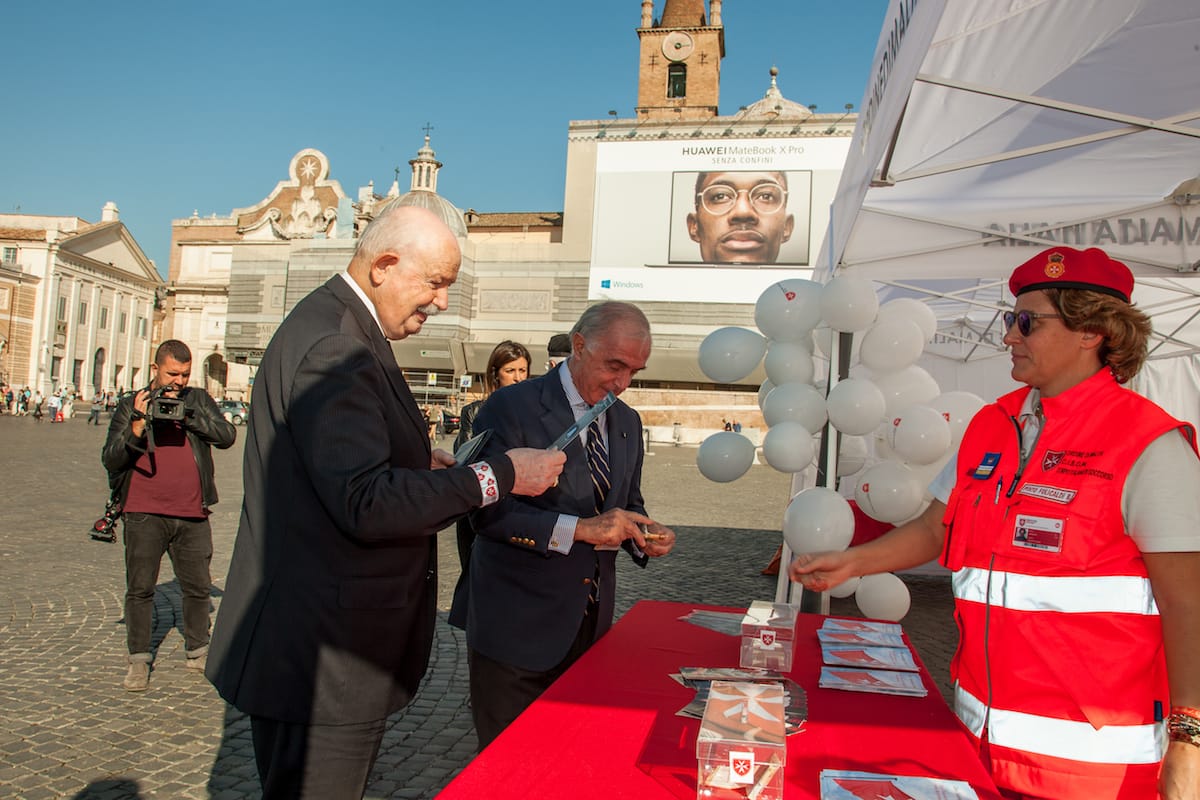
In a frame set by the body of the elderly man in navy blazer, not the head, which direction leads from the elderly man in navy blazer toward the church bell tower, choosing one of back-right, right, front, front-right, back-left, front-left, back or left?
back-left

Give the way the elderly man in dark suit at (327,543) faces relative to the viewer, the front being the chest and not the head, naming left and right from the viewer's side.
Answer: facing to the right of the viewer

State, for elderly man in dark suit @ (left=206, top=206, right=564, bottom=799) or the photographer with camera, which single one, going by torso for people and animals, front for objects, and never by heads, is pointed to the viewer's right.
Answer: the elderly man in dark suit

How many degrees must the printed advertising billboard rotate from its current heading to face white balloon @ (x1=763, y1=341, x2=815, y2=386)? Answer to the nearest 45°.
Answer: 0° — it already faces it

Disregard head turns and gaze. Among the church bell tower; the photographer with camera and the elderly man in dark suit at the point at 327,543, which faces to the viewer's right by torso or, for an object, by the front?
the elderly man in dark suit

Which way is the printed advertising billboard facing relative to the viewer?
toward the camera

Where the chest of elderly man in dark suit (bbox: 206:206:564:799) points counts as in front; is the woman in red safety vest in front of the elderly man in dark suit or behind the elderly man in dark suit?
in front

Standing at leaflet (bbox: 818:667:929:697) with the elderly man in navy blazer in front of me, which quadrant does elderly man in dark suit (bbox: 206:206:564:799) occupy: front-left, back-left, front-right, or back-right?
front-left

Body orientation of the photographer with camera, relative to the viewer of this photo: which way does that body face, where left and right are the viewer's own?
facing the viewer

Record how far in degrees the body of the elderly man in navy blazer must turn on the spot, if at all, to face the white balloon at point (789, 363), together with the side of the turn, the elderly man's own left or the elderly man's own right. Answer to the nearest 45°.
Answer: approximately 90° to the elderly man's own left

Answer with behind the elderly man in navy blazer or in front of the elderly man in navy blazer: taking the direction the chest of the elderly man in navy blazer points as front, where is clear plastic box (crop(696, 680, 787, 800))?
in front

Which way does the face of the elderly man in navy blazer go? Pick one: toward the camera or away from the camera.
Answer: toward the camera

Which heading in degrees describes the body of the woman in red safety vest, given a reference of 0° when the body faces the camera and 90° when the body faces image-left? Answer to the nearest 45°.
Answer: approximately 45°

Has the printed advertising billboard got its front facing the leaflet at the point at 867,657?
yes

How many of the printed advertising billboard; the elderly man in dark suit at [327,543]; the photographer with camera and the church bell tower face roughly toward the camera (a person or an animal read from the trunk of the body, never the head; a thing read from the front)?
3

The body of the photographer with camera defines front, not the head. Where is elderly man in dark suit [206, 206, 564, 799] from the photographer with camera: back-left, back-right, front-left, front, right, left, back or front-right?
front
